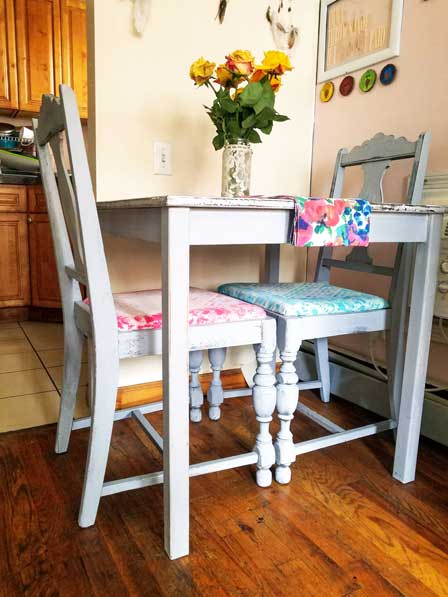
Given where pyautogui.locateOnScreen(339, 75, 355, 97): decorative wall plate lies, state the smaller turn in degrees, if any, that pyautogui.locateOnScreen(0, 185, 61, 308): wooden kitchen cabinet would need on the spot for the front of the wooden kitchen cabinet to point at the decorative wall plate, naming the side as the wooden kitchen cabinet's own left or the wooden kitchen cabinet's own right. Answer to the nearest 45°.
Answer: approximately 45° to the wooden kitchen cabinet's own left

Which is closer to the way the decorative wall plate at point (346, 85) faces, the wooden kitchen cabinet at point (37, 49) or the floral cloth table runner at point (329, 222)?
the floral cloth table runner

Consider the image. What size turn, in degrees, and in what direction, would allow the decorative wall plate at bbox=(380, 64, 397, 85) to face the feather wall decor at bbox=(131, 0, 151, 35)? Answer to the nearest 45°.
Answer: approximately 45° to its right

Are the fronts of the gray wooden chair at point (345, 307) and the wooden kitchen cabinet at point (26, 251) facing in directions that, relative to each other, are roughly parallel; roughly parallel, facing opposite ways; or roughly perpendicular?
roughly perpendicular

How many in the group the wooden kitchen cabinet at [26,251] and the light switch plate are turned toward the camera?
2

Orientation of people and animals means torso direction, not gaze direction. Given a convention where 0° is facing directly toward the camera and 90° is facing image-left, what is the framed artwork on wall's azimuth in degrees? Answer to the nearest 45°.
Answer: approximately 45°

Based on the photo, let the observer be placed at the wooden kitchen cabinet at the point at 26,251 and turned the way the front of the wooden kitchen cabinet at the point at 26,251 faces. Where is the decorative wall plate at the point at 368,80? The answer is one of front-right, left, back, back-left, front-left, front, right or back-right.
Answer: front-left

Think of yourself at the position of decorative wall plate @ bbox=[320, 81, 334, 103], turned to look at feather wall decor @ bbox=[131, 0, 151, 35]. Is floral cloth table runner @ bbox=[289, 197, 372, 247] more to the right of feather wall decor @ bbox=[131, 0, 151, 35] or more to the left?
left
